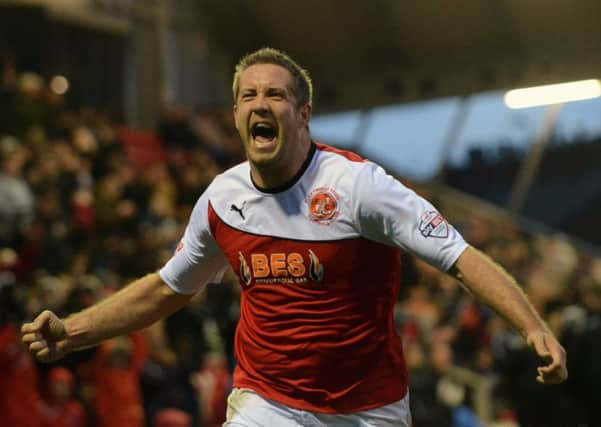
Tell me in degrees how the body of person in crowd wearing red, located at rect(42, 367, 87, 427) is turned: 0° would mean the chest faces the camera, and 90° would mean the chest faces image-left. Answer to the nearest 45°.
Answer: approximately 0°
